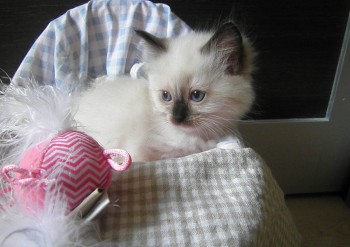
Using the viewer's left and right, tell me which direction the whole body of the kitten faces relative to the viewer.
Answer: facing the viewer and to the right of the viewer
